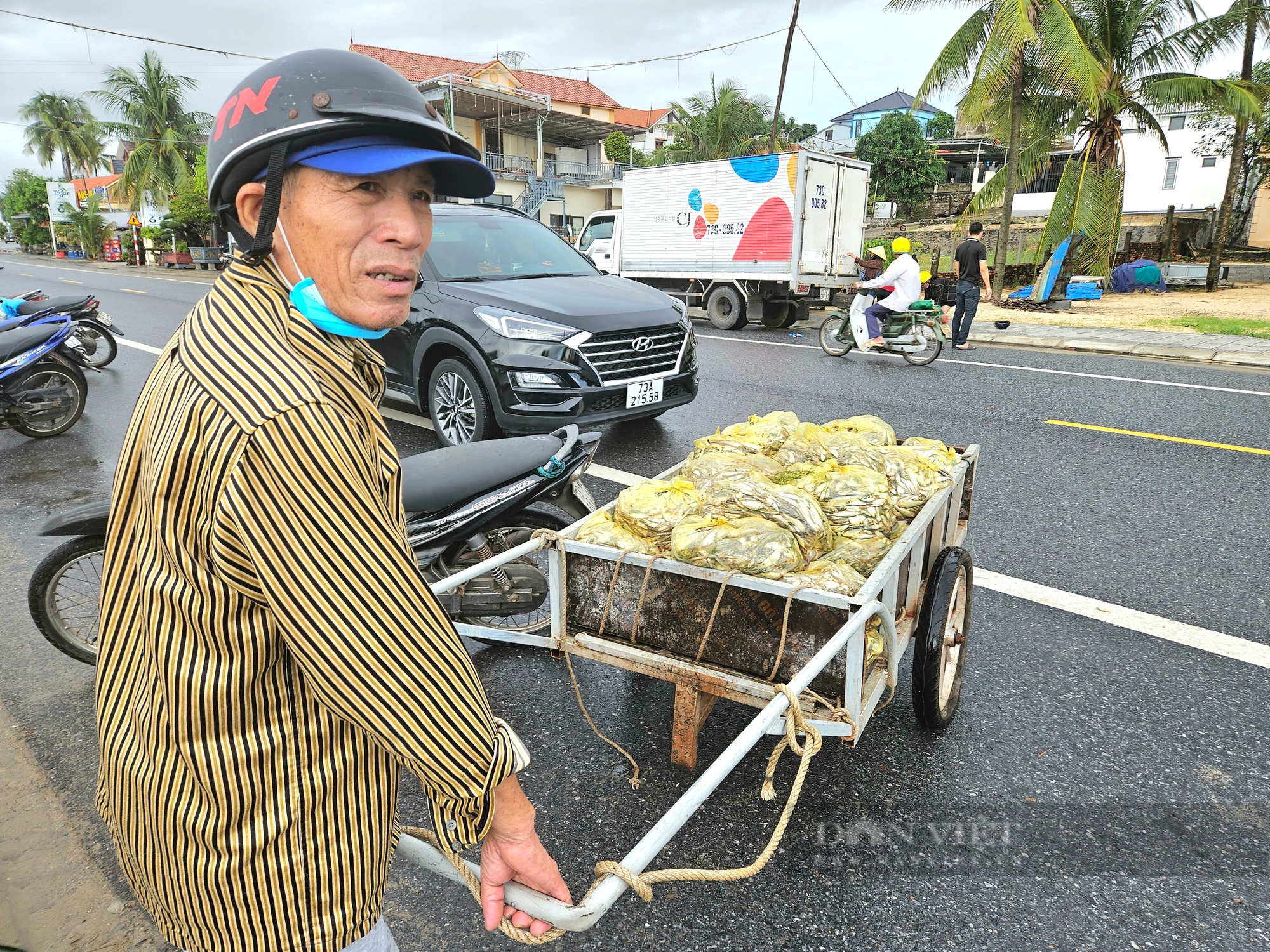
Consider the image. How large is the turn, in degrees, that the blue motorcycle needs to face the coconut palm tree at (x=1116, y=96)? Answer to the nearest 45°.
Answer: approximately 180°

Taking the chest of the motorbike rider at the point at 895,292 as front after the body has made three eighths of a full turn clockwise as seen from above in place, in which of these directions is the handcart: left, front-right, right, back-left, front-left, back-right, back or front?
back-right

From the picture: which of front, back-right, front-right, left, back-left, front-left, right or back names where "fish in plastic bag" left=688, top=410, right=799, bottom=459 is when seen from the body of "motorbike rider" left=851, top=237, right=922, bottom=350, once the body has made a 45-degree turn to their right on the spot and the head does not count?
back-left

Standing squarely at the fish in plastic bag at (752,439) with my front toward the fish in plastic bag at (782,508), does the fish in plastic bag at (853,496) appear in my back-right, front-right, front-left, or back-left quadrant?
front-left

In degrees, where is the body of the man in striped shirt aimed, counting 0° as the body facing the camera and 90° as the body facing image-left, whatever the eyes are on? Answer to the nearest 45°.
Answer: approximately 270°

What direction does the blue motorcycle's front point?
to the viewer's left

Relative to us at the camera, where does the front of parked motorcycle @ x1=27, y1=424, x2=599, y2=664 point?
facing to the left of the viewer

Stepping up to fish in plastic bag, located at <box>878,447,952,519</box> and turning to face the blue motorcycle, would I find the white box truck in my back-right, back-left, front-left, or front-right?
front-right

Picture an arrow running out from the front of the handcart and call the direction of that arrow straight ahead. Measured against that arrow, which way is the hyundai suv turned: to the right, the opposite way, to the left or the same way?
to the left

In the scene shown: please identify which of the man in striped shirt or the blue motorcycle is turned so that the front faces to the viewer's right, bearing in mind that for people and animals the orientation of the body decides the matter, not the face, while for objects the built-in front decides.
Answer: the man in striped shirt

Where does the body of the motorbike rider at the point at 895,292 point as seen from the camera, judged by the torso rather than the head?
to the viewer's left

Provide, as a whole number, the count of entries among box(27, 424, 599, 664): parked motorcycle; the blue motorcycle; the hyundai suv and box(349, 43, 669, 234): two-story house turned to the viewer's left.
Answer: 2

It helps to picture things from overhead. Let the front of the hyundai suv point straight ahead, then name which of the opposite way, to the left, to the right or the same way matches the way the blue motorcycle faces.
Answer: to the right
